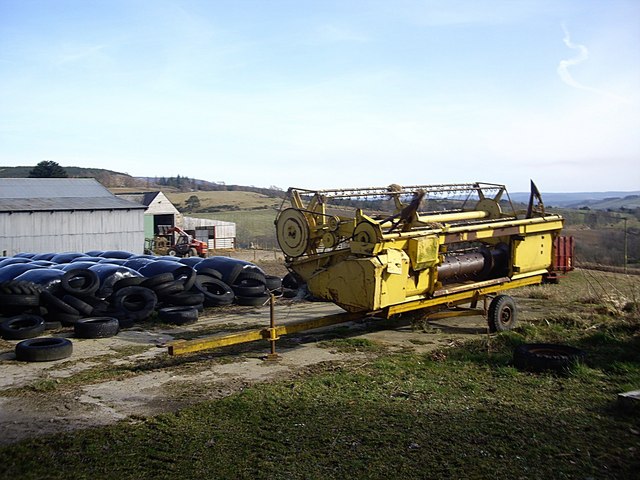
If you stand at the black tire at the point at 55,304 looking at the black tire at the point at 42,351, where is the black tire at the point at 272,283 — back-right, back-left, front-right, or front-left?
back-left

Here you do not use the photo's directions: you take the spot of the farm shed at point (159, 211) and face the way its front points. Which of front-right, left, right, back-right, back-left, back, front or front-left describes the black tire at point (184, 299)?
front-right

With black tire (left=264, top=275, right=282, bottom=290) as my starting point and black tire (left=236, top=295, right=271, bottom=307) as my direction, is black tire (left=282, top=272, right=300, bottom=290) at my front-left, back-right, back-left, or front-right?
back-left

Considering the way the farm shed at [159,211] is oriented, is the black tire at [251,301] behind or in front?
in front

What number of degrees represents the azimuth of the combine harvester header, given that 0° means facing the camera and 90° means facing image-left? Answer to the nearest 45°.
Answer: approximately 135°

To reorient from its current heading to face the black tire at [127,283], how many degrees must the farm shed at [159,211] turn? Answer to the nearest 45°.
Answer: approximately 45° to its right

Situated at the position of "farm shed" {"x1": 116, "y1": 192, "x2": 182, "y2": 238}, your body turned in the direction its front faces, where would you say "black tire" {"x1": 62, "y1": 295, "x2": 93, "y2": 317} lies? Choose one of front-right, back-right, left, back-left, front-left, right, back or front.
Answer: front-right

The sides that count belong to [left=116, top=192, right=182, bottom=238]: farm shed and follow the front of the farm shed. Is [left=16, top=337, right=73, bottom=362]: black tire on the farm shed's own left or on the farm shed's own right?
on the farm shed's own right

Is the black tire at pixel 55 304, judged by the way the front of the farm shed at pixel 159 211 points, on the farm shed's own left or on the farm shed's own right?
on the farm shed's own right

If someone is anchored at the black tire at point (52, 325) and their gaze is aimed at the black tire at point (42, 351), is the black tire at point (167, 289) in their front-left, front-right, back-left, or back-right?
back-left

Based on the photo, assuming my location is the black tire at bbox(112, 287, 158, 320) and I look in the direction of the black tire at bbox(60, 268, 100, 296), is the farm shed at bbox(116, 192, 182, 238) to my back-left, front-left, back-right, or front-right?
front-right

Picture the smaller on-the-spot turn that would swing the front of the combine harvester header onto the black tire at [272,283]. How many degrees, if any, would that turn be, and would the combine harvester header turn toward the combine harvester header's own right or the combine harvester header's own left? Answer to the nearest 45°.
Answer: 0° — it already faces it

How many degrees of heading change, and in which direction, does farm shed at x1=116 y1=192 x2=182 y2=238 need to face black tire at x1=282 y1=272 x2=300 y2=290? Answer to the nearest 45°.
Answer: approximately 45° to its right

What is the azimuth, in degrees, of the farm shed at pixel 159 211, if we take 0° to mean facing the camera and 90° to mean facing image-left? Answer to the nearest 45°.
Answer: approximately 315°

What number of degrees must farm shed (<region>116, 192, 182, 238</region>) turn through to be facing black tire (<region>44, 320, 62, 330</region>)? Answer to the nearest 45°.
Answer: approximately 45° to its right
